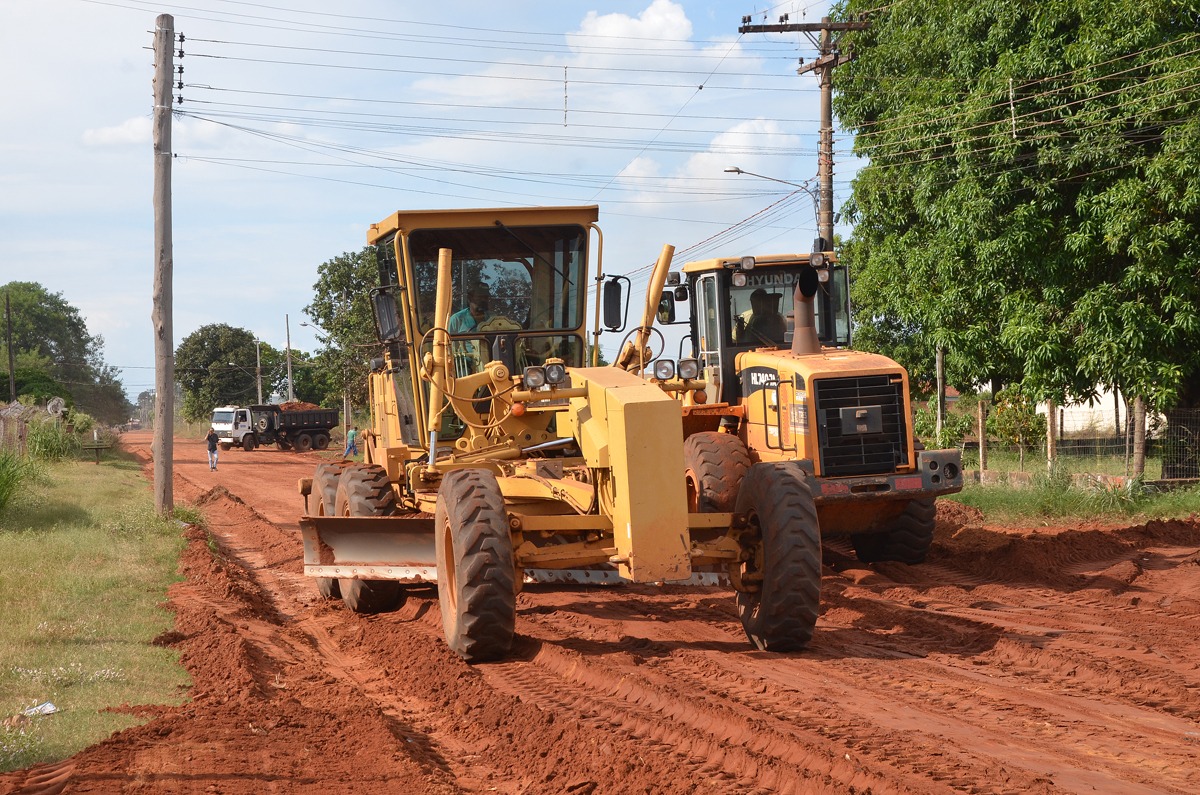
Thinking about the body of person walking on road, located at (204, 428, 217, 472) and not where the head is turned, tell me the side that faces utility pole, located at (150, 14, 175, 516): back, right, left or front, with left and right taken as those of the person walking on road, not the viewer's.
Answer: front

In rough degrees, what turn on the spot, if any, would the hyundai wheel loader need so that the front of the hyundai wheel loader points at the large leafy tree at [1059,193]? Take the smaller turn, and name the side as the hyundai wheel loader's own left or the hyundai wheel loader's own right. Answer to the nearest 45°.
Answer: approximately 90° to the hyundai wheel loader's own right

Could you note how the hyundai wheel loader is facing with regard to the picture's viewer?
facing away from the viewer and to the left of the viewer

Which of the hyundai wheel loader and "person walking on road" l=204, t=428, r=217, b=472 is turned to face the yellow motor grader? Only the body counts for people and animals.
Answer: the person walking on road

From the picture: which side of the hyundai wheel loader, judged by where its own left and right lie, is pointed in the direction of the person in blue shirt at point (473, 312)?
left

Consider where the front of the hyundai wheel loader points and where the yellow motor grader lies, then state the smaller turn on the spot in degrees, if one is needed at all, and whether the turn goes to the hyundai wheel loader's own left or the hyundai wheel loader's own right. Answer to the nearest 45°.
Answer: approximately 90° to the hyundai wheel loader's own left

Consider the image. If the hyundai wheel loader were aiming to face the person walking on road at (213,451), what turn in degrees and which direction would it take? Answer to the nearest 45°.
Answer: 0° — it already faces them

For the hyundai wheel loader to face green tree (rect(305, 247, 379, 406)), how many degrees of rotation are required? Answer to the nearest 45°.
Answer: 0° — it already faces it

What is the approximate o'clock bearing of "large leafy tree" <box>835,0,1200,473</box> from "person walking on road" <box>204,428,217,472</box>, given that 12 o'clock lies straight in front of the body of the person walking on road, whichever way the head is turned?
The large leafy tree is roughly at 11 o'clock from the person walking on road.

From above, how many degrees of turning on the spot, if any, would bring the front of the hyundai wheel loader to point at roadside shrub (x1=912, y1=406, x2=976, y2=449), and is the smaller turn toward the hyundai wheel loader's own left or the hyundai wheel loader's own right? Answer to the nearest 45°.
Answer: approximately 45° to the hyundai wheel loader's own right

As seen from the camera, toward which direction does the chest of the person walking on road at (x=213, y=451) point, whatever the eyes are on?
toward the camera

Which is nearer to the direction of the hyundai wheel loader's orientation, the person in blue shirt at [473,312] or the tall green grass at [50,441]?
the tall green grass

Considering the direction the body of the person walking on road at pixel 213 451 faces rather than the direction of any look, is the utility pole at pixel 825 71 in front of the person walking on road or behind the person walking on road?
in front
